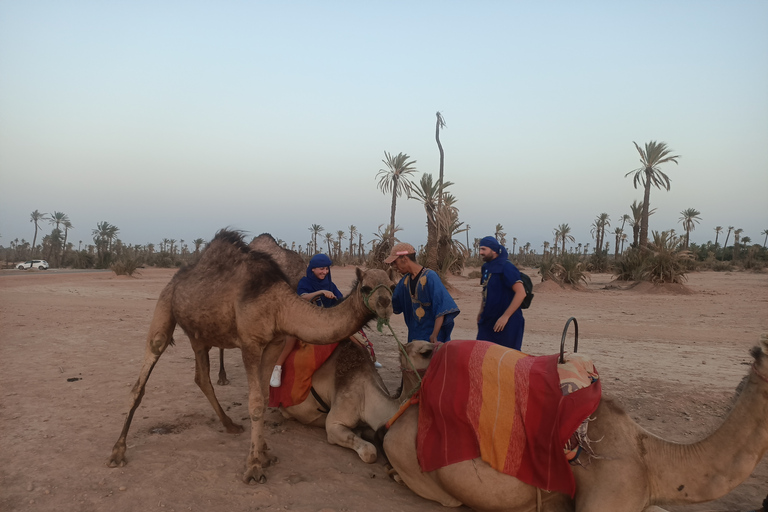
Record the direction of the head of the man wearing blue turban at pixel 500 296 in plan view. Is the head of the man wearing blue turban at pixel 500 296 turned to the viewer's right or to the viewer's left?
to the viewer's left

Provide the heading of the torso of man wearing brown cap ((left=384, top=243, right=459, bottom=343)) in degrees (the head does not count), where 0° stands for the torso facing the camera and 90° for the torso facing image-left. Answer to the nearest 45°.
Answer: approximately 45°

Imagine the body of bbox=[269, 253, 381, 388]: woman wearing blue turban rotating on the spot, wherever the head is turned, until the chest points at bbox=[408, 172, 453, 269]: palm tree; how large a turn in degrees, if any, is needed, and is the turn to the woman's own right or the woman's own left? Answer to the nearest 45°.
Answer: approximately 135° to the woman's own left

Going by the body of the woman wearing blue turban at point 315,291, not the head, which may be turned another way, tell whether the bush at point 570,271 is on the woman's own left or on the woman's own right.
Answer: on the woman's own left

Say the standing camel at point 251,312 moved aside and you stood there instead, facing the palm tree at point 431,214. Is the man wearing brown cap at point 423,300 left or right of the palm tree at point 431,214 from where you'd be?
right

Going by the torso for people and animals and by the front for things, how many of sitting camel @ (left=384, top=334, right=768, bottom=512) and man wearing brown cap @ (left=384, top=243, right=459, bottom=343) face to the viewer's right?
1

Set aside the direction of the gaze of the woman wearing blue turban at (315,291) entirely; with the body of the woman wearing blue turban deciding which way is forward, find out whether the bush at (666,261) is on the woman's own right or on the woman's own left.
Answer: on the woman's own left

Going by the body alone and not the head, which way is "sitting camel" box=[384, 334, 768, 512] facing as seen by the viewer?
to the viewer's right

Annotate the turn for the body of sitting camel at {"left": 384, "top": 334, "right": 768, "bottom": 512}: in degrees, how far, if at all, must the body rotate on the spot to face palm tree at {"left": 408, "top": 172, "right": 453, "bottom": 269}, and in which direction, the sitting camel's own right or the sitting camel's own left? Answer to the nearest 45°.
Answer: approximately 90° to the sitting camel's own left

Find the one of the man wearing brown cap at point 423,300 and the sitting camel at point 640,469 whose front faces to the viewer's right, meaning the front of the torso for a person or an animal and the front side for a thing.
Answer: the sitting camel

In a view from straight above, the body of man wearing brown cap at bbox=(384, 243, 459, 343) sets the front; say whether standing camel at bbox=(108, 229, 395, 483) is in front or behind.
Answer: in front

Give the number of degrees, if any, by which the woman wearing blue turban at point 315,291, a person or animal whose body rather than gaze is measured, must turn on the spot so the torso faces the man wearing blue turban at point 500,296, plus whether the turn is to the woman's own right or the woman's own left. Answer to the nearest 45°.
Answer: approximately 45° to the woman's own left
